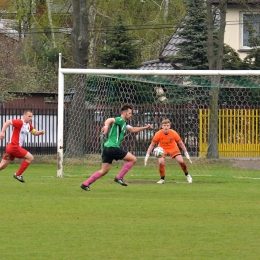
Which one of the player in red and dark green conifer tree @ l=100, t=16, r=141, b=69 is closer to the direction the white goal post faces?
the player in red and white short-sleeved shirt

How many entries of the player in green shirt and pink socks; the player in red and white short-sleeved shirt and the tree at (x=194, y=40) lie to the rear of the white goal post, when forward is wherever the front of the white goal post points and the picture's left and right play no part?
1

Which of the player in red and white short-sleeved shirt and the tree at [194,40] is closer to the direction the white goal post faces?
the player in red and white short-sleeved shirt

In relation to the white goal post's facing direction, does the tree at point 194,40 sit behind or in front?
behind

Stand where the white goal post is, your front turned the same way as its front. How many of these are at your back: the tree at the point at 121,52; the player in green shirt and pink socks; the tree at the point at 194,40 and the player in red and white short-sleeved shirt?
2

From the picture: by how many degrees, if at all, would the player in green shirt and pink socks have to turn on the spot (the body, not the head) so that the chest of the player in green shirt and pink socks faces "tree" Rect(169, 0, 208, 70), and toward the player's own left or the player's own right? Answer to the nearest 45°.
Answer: approximately 90° to the player's own left

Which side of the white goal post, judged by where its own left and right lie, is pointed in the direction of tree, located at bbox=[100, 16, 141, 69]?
back

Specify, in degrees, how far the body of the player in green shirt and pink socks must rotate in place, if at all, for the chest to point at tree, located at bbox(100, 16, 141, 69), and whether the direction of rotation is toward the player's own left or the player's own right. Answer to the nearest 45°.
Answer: approximately 90° to the player's own left

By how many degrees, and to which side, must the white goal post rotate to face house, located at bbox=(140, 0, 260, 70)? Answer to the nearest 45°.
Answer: approximately 180°

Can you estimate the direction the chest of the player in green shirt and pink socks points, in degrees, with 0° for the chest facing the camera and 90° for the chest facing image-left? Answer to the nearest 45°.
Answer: approximately 270°

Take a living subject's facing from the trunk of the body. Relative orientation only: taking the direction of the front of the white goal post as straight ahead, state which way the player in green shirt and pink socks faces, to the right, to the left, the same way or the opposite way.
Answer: to the left

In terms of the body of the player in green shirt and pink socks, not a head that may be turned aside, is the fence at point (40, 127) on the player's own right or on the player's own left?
on the player's own left
